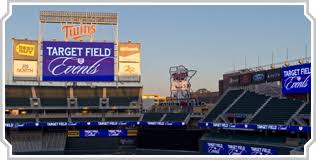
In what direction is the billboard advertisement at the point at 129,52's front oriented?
toward the camera

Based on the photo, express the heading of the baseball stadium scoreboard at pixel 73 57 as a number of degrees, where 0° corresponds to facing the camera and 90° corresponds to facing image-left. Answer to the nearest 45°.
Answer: approximately 0°

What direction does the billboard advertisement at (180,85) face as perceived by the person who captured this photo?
facing the viewer

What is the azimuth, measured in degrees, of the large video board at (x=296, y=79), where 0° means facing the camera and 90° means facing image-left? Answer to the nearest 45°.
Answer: approximately 45°

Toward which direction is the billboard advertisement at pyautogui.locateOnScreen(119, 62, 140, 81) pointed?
toward the camera

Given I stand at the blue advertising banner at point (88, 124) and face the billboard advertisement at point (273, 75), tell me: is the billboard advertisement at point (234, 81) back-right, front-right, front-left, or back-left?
front-left

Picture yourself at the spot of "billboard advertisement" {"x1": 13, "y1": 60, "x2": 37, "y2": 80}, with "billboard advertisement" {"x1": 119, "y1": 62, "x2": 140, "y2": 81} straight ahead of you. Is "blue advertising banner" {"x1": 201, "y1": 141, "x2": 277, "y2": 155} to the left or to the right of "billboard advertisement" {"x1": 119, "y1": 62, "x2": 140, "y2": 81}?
right

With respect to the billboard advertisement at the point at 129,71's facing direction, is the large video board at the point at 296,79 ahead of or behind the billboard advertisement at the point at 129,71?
ahead

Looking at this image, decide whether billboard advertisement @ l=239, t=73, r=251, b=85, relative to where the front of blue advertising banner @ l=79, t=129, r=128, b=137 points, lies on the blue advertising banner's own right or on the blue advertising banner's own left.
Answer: on the blue advertising banner's own left

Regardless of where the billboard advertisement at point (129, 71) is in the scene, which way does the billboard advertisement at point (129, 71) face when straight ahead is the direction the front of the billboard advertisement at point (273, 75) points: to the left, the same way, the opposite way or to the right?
to the left

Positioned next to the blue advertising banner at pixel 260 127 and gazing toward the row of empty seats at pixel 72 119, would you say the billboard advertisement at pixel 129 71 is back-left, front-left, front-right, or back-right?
front-right

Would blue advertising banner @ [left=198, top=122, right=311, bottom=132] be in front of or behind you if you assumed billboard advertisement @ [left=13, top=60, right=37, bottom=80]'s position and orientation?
in front

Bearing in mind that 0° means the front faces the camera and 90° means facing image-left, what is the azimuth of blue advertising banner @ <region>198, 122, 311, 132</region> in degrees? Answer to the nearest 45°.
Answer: approximately 45°

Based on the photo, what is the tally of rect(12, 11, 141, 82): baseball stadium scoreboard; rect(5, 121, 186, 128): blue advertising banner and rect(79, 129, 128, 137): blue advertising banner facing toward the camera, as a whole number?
3
